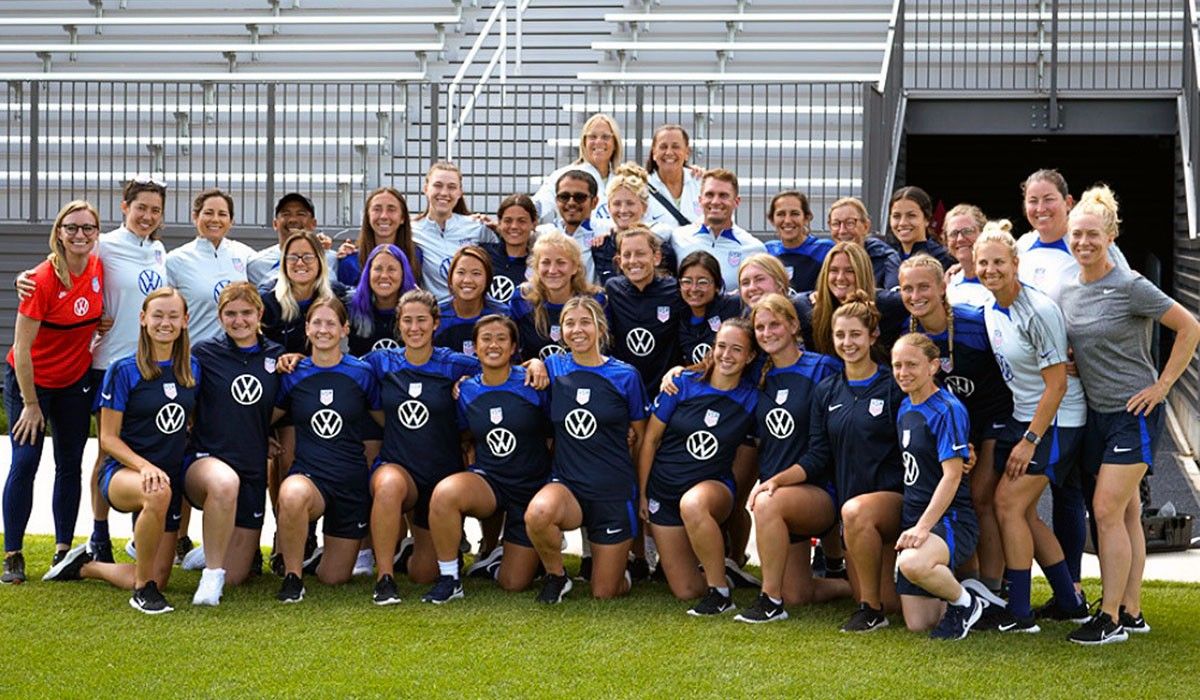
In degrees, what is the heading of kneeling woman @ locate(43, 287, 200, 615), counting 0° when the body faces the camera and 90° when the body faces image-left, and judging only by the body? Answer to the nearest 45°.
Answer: approximately 315°

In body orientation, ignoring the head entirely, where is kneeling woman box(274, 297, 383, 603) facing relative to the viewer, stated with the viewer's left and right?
facing the viewer

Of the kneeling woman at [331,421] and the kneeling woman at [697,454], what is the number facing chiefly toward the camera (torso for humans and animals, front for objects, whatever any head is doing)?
2

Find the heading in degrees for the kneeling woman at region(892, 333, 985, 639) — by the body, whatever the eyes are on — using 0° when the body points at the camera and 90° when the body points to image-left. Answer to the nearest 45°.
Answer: approximately 45°

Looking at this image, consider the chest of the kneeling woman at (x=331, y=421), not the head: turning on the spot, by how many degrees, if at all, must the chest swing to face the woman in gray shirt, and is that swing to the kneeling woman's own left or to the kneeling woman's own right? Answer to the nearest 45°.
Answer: approximately 45° to the kneeling woman's own left

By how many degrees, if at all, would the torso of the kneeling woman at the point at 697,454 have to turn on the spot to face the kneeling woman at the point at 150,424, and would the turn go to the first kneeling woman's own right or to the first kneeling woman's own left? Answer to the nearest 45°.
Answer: approximately 90° to the first kneeling woman's own right

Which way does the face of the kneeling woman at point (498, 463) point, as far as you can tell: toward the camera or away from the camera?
toward the camera

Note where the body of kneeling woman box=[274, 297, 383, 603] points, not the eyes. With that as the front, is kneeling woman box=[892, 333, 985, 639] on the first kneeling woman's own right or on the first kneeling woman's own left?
on the first kneeling woman's own left

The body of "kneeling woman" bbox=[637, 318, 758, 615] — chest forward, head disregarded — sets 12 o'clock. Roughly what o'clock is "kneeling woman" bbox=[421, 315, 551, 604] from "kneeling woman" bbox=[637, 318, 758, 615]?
"kneeling woman" bbox=[421, 315, 551, 604] is roughly at 3 o'clock from "kneeling woman" bbox=[637, 318, 758, 615].

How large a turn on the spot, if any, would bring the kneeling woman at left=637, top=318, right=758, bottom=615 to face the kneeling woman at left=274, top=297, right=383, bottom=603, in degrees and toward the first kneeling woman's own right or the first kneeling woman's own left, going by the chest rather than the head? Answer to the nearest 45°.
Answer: approximately 90° to the first kneeling woman's own right

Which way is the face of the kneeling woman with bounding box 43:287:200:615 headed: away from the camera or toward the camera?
toward the camera

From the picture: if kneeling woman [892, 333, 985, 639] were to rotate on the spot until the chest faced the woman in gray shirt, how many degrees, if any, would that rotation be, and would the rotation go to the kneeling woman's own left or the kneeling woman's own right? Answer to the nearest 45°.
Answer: approximately 135° to the kneeling woman's own left

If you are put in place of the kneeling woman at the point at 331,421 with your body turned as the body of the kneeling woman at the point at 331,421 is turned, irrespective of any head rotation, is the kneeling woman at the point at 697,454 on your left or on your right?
on your left

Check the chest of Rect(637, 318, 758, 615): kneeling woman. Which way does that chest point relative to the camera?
toward the camera
